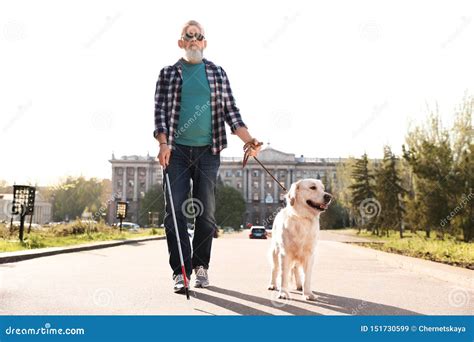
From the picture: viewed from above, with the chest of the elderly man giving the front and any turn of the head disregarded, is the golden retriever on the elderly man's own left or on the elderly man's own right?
on the elderly man's own left

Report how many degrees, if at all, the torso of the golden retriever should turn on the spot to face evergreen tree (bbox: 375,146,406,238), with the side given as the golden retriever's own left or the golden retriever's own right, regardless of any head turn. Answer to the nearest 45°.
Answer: approximately 135° to the golden retriever's own left

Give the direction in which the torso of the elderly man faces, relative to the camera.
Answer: toward the camera

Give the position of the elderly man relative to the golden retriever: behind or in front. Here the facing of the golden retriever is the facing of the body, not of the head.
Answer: behind

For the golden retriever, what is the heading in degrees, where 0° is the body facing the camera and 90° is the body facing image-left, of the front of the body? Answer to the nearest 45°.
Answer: approximately 315°

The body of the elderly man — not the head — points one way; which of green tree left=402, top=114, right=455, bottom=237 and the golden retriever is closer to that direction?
the golden retriever

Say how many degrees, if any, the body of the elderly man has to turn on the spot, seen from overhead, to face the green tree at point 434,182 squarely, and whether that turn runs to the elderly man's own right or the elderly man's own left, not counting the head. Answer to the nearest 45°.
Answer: approximately 135° to the elderly man's own left

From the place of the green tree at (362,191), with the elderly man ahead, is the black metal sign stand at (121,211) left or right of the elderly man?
right

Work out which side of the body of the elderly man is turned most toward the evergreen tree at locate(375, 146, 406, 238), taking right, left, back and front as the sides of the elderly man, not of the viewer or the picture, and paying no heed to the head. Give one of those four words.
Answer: back

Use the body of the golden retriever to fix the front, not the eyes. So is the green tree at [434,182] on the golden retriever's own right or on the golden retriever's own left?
on the golden retriever's own left

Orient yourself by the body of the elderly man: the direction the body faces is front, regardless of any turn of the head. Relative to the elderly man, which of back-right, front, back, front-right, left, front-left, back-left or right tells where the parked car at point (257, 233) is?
back

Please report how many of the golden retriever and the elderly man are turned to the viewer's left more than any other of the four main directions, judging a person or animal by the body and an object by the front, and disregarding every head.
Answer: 0
